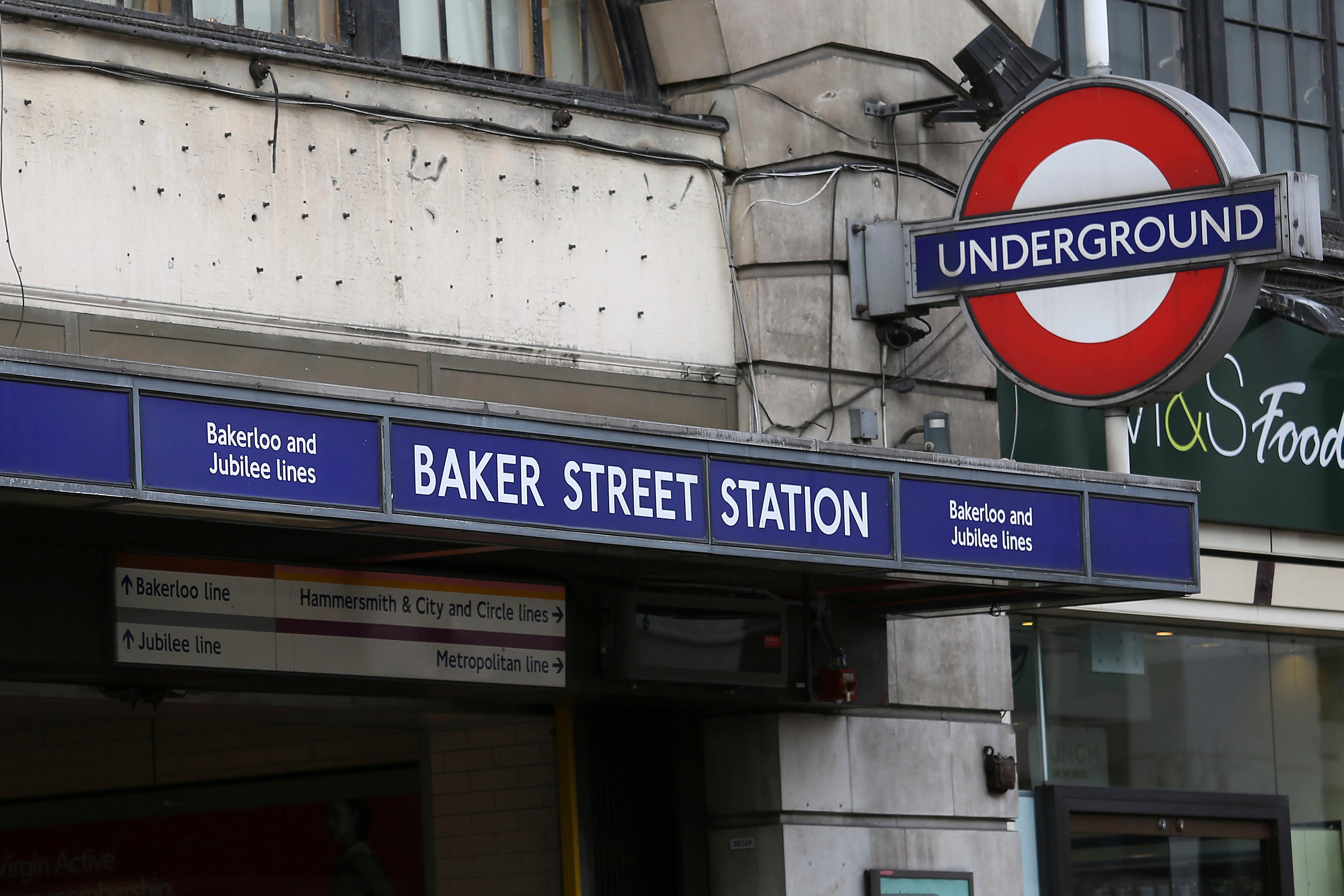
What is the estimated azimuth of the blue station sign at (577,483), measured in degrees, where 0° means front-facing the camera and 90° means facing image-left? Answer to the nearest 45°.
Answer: approximately 315°

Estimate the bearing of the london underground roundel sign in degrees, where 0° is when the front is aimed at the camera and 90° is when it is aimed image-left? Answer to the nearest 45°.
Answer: approximately 45°

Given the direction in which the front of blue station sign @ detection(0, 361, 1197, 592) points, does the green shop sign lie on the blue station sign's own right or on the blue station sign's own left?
on the blue station sign's own left

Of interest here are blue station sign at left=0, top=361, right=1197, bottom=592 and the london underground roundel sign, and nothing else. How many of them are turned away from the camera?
0

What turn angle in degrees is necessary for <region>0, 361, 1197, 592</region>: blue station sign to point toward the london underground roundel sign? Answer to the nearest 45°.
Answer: approximately 90° to its left
